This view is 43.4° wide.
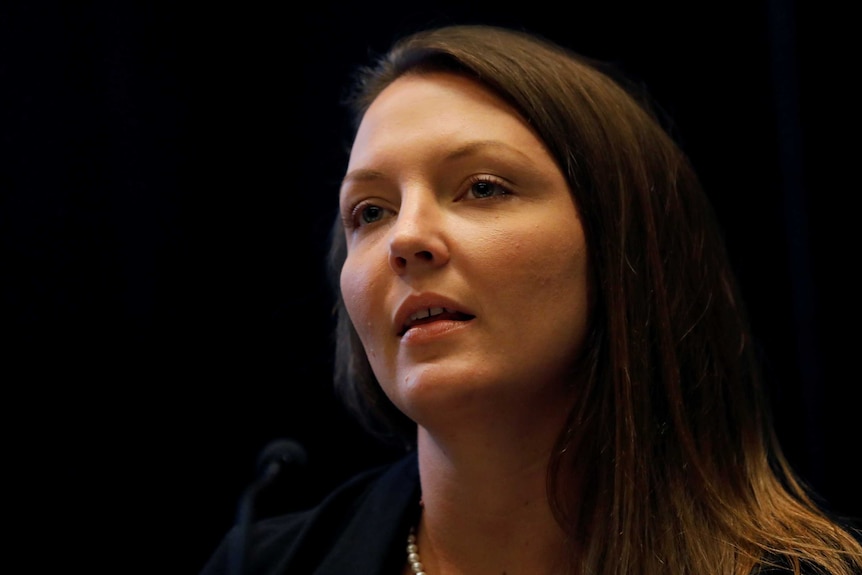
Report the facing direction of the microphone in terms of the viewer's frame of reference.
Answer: facing to the right of the viewer

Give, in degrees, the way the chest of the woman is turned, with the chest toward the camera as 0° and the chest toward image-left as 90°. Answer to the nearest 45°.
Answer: approximately 45°

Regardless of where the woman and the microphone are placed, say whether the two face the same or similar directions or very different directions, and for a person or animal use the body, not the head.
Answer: very different directions
